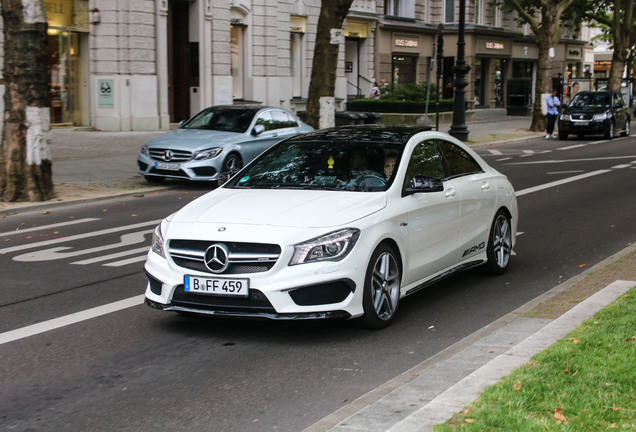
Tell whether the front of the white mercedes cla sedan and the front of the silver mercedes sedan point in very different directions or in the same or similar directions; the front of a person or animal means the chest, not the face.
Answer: same or similar directions

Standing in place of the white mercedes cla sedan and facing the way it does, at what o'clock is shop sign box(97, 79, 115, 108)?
The shop sign is roughly at 4 o'clock from the white mercedes cla sedan.

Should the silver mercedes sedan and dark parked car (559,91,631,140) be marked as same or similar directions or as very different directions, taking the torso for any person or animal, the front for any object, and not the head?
same or similar directions

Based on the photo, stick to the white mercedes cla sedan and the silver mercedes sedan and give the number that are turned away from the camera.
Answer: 0

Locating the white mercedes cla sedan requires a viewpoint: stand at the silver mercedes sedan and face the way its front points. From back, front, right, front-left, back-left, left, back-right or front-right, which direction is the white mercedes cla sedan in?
front-left

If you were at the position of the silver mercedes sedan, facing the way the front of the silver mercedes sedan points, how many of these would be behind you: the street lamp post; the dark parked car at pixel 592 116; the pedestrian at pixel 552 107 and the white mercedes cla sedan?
3

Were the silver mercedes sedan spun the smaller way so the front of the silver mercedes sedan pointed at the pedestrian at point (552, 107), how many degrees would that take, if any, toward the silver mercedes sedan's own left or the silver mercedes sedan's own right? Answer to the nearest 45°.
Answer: approximately 180°

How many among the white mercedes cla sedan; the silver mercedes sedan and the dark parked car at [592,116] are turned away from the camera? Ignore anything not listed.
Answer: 0

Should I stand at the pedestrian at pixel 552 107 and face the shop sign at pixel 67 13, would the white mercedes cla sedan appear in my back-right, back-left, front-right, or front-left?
front-left

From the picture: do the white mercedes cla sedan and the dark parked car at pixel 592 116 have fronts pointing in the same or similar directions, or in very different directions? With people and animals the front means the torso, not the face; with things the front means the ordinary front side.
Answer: same or similar directions

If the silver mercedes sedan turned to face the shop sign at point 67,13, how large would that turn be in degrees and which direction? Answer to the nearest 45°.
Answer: approximately 135° to its right

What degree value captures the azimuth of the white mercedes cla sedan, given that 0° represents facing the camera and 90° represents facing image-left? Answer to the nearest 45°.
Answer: approximately 45°

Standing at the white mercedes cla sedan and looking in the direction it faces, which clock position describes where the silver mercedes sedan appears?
The silver mercedes sedan is roughly at 4 o'clock from the white mercedes cla sedan.

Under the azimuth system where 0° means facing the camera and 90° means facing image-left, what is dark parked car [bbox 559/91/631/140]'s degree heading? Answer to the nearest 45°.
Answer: approximately 45°
